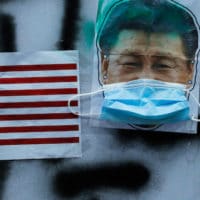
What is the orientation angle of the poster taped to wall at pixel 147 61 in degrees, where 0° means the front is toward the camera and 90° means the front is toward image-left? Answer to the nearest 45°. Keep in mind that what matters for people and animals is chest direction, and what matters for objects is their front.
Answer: approximately 0°
